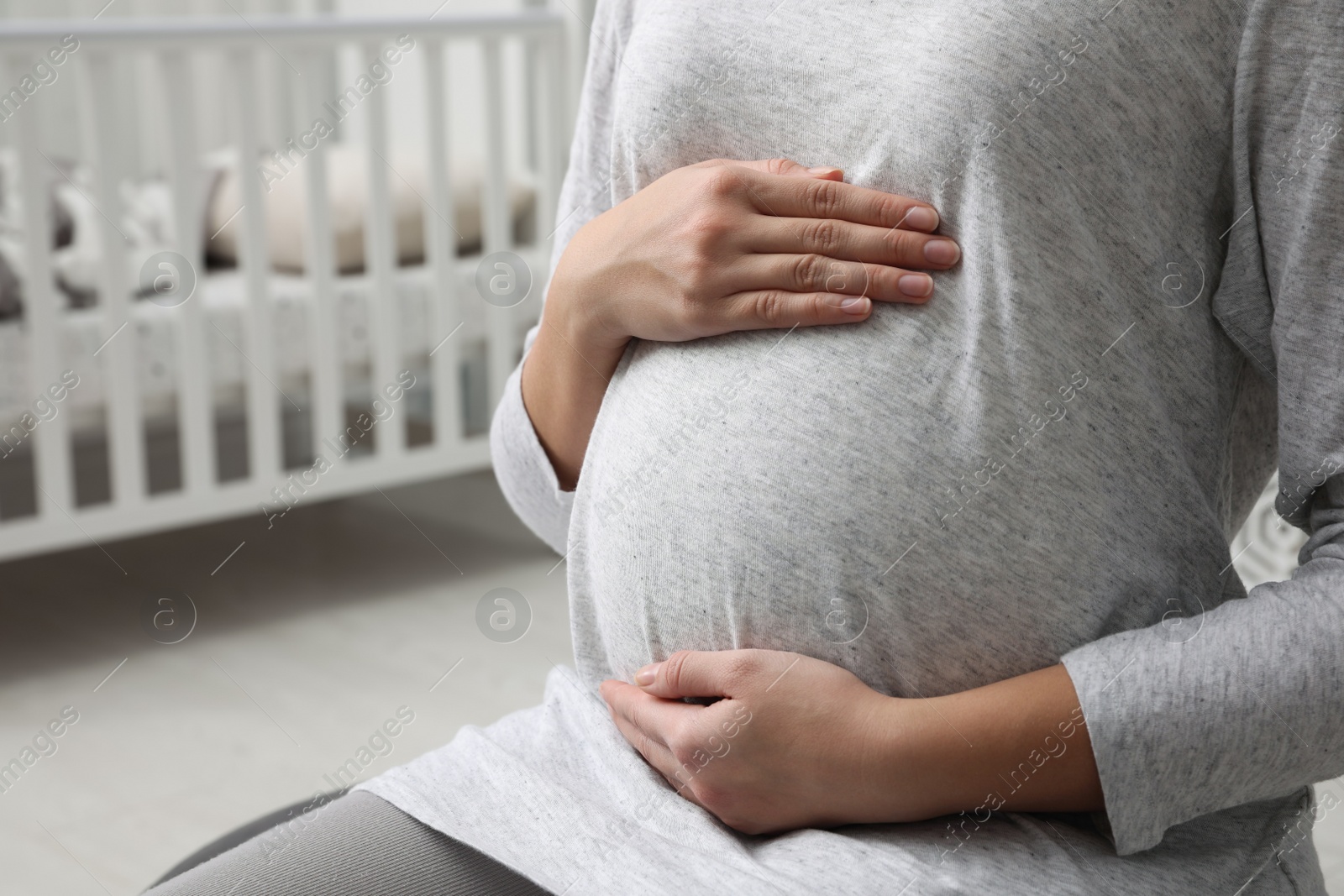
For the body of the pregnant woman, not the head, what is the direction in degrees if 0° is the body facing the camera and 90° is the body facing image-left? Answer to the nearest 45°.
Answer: approximately 45°

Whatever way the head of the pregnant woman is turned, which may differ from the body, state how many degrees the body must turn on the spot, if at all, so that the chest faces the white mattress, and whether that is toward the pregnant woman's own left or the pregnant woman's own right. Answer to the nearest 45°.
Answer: approximately 90° to the pregnant woman's own right

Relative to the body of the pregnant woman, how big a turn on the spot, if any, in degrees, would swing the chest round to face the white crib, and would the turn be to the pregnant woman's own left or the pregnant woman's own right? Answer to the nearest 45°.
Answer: approximately 90° to the pregnant woman's own right
